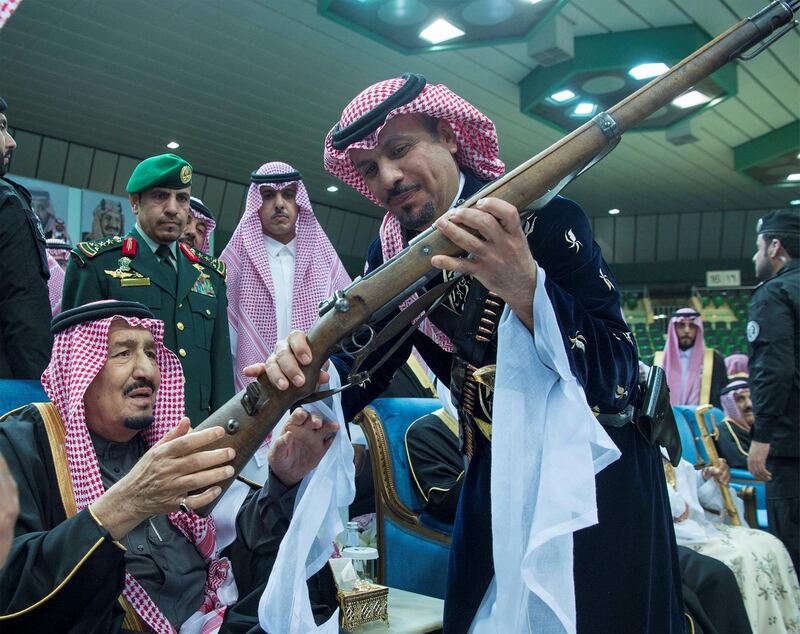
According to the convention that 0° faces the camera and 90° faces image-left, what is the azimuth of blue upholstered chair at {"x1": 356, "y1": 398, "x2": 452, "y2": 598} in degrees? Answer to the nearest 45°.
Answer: approximately 315°

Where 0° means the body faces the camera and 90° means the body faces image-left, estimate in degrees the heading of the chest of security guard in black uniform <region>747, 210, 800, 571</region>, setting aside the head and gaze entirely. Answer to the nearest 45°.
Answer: approximately 135°

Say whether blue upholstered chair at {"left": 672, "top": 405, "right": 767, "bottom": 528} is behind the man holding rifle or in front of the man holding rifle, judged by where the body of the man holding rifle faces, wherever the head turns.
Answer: behind

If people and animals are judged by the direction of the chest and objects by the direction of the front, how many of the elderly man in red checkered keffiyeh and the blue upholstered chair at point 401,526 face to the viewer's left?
0

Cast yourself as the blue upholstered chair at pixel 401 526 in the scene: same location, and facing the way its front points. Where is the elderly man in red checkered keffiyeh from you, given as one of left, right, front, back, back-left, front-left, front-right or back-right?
right

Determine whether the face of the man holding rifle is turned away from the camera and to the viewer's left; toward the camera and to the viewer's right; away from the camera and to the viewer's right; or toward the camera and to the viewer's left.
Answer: toward the camera and to the viewer's left

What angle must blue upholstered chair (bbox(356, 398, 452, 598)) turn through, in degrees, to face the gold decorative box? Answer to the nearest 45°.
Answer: approximately 45° to its right

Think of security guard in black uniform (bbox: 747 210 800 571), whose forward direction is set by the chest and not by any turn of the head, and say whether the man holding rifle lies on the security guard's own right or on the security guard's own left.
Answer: on the security guard's own left

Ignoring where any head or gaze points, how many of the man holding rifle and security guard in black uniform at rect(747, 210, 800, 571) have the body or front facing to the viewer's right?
0

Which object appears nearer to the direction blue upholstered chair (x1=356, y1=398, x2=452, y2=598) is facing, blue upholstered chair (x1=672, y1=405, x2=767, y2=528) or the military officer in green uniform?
the blue upholstered chair

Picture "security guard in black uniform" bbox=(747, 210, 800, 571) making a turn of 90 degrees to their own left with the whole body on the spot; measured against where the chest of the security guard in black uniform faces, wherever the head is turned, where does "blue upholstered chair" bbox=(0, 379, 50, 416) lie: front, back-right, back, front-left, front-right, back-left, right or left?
front

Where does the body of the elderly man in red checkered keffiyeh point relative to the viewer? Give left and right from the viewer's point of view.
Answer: facing the viewer and to the right of the viewer
